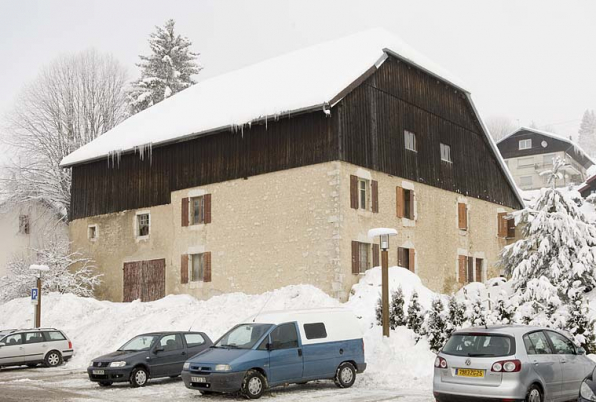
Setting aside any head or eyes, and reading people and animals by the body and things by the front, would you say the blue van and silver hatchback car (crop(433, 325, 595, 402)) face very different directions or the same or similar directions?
very different directions

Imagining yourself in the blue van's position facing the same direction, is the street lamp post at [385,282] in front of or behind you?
behind

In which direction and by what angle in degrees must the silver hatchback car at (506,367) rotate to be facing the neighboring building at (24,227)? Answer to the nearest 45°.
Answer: approximately 90° to its left

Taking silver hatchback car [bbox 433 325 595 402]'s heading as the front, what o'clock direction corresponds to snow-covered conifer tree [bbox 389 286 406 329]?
The snow-covered conifer tree is roughly at 10 o'clock from the silver hatchback car.

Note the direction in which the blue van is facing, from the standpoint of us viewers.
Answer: facing the viewer and to the left of the viewer

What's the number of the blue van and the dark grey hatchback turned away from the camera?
0

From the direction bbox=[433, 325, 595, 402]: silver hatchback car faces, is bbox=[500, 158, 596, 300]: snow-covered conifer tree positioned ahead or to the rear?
ahead

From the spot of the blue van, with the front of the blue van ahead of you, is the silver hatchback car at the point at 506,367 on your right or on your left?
on your left

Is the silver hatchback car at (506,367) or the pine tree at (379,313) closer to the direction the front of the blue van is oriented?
the silver hatchback car

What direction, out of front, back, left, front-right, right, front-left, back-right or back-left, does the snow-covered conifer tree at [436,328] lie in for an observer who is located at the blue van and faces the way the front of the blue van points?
back

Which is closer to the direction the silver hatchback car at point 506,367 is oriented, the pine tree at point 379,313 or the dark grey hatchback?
the pine tree

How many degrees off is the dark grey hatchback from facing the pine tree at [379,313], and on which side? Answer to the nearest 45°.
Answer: approximately 135° to its left

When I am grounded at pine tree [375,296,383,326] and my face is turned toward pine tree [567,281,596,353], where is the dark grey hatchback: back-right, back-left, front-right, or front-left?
back-right
